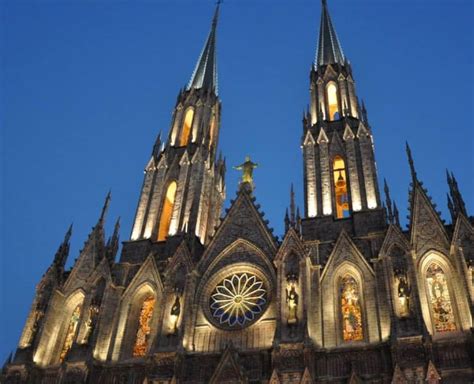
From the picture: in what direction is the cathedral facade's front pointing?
toward the camera
